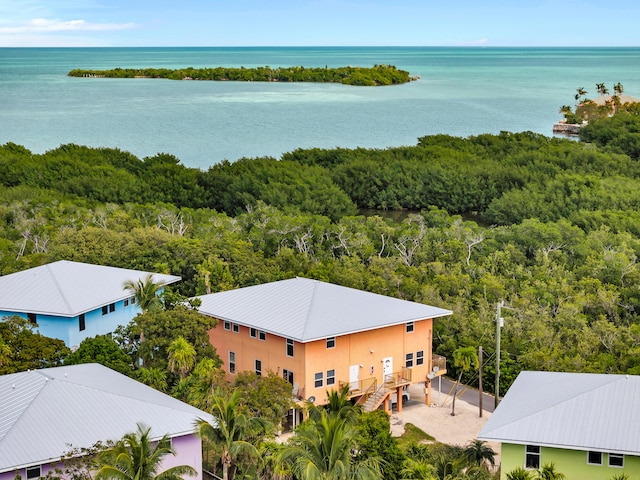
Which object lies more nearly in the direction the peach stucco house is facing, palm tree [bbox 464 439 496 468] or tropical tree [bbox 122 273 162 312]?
the palm tree

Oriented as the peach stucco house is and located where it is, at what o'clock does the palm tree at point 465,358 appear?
The palm tree is roughly at 10 o'clock from the peach stucco house.

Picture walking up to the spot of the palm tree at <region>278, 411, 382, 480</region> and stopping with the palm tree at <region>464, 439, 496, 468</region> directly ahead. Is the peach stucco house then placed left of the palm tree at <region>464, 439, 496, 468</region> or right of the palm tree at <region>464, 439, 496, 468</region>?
left

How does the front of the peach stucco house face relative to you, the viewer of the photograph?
facing the viewer and to the right of the viewer

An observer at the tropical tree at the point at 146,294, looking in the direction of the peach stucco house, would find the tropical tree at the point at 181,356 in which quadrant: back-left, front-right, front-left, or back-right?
front-right

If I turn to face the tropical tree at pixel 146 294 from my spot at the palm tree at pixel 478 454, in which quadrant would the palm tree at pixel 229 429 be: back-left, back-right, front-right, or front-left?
front-left

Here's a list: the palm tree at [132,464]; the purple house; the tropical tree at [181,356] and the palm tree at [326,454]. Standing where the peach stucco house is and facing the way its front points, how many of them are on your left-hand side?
0

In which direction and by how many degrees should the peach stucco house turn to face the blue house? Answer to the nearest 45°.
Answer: approximately 135° to its right

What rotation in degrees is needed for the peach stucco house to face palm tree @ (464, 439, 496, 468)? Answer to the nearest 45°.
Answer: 0° — it already faces it

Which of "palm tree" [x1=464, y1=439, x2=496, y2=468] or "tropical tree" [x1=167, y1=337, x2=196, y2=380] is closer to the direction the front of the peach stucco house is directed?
the palm tree

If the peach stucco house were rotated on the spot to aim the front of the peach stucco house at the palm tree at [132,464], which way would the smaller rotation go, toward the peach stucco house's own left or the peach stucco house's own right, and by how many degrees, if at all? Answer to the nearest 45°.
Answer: approximately 45° to the peach stucco house's own right

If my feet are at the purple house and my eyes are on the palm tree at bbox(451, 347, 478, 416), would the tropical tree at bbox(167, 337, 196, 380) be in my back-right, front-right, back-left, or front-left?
front-left

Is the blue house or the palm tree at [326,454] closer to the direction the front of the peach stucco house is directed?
the palm tree

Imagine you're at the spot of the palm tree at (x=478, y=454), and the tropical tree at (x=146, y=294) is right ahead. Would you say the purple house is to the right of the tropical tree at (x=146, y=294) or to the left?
left

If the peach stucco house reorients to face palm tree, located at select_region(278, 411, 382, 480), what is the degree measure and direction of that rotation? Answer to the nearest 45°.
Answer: approximately 45° to its right

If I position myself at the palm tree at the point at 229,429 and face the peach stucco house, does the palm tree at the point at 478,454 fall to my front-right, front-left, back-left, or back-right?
front-right

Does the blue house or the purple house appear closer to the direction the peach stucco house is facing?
the purple house

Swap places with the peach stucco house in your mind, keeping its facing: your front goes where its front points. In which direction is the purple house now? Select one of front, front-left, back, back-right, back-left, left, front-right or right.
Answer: right

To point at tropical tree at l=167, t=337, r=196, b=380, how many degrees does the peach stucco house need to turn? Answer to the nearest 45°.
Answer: approximately 90° to its right

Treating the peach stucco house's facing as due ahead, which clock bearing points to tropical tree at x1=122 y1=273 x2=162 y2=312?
The tropical tree is roughly at 5 o'clock from the peach stucco house.

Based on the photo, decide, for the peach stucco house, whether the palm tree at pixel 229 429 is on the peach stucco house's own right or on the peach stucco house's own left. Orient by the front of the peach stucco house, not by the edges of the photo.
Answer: on the peach stucco house's own right
